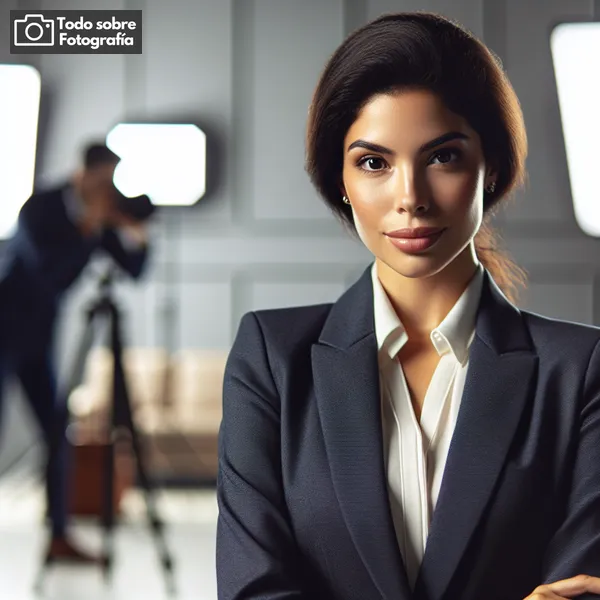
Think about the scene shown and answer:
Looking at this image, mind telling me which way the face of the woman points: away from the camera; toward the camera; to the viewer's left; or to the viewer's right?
toward the camera

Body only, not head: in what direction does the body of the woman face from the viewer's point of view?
toward the camera

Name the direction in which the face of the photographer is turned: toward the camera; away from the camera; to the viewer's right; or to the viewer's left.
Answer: to the viewer's right

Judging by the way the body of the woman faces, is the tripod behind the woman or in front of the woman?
behind

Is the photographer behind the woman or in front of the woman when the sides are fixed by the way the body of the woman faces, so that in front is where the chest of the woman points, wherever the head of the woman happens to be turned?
behind
